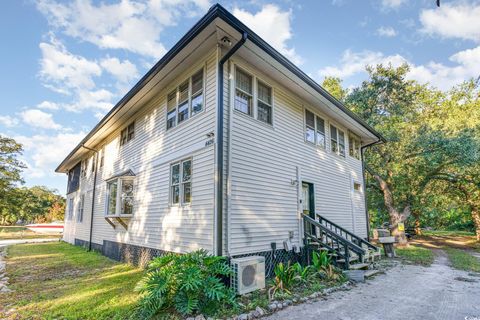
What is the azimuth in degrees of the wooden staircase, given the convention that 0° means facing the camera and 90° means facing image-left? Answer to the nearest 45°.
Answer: approximately 315°

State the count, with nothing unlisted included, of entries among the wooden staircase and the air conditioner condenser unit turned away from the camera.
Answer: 0

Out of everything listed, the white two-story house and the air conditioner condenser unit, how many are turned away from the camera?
0

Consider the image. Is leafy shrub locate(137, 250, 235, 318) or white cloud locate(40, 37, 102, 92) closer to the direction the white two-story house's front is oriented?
the leafy shrub

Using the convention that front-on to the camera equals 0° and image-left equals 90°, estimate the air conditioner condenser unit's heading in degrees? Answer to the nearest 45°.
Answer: approximately 315°

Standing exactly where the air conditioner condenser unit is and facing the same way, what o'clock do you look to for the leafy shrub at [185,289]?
The leafy shrub is roughly at 3 o'clock from the air conditioner condenser unit.
